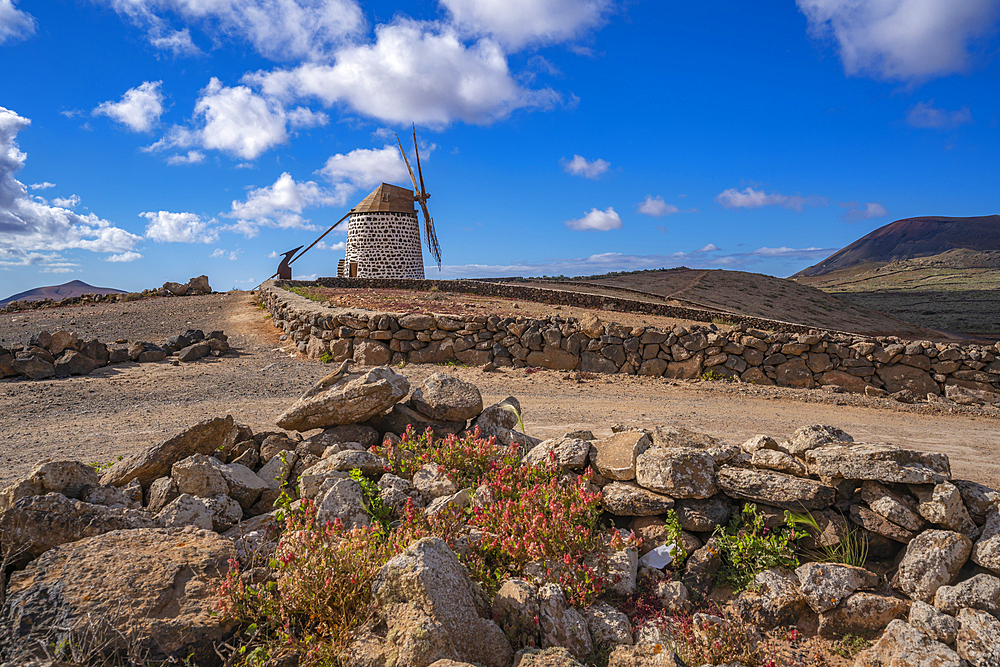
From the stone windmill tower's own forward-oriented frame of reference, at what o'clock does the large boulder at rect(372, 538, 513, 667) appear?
The large boulder is roughly at 3 o'clock from the stone windmill tower.

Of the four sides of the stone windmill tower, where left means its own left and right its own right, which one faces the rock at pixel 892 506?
right

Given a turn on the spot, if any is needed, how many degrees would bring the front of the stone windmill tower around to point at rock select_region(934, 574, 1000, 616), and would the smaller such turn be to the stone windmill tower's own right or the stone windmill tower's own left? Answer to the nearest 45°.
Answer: approximately 90° to the stone windmill tower's own right

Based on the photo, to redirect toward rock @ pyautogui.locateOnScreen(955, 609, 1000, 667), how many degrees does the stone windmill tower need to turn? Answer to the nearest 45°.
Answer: approximately 90° to its right

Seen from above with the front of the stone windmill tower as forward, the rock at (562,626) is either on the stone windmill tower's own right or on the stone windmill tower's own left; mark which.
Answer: on the stone windmill tower's own right

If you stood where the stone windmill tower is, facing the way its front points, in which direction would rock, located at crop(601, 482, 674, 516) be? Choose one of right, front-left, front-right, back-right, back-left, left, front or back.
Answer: right

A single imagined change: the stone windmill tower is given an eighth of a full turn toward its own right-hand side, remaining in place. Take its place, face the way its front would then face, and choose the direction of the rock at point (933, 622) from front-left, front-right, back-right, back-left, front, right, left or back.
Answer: front-right

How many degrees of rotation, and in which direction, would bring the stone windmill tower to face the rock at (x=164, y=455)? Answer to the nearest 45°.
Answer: approximately 90° to its right

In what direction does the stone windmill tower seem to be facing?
to the viewer's right

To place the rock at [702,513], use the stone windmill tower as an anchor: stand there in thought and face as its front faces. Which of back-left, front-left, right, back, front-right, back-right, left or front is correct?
right

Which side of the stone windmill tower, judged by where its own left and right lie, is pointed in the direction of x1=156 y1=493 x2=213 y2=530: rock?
right

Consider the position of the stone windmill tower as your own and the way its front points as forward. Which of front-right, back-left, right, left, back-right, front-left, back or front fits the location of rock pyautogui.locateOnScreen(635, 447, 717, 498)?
right

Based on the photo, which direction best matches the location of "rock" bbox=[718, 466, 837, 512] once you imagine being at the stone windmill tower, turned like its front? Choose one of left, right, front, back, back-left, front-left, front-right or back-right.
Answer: right
